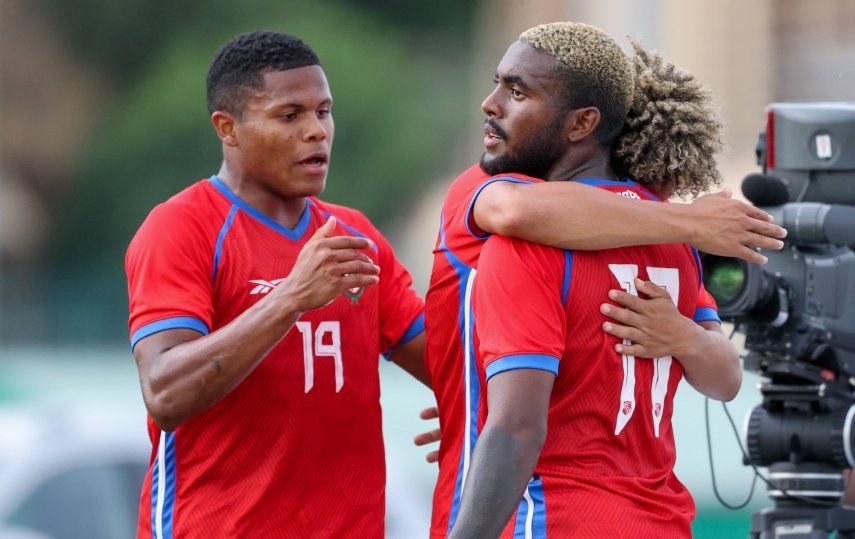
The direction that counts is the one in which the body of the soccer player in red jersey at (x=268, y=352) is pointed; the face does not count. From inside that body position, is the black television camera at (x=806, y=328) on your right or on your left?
on your left

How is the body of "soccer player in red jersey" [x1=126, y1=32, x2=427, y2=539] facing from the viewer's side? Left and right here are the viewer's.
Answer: facing the viewer and to the right of the viewer

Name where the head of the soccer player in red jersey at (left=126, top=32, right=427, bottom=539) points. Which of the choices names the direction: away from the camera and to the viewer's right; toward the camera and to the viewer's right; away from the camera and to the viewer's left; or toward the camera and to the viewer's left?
toward the camera and to the viewer's right

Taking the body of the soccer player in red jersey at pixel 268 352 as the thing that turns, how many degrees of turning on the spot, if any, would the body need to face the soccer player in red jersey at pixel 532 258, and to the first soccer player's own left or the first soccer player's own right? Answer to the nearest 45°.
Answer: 0° — they already face them

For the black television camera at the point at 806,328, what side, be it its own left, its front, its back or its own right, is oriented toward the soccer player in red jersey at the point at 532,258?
front

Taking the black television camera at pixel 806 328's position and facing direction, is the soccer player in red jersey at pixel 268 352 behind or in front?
in front

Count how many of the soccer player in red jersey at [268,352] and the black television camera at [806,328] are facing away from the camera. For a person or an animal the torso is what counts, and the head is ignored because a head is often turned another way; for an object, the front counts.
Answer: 0

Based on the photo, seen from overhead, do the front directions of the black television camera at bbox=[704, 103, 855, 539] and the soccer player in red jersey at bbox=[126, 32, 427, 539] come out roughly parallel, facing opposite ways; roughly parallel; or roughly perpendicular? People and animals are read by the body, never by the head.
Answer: roughly perpendicular
